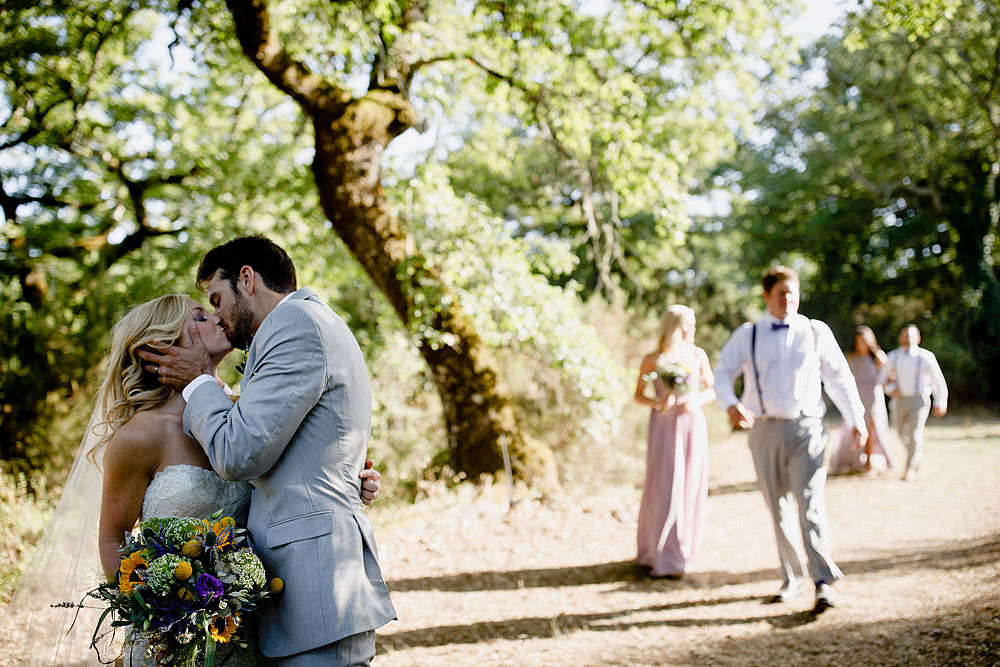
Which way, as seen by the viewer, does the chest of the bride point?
to the viewer's right

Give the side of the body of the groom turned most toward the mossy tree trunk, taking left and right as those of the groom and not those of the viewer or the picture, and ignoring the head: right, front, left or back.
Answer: right

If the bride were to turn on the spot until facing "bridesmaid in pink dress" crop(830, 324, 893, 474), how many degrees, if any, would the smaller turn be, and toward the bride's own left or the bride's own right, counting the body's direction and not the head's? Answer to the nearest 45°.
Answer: approximately 45° to the bride's own left

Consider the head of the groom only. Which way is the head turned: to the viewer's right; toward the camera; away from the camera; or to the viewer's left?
to the viewer's left

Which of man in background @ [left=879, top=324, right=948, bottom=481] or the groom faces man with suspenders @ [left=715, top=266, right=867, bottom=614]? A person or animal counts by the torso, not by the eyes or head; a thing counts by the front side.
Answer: the man in background

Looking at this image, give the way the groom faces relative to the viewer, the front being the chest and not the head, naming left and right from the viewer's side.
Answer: facing to the left of the viewer

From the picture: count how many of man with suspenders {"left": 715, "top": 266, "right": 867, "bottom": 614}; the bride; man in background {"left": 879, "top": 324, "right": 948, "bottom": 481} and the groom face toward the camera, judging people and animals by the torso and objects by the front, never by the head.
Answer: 2

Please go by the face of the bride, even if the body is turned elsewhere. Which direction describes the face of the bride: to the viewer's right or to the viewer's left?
to the viewer's right

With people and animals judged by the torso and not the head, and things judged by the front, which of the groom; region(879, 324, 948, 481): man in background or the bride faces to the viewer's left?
the groom
